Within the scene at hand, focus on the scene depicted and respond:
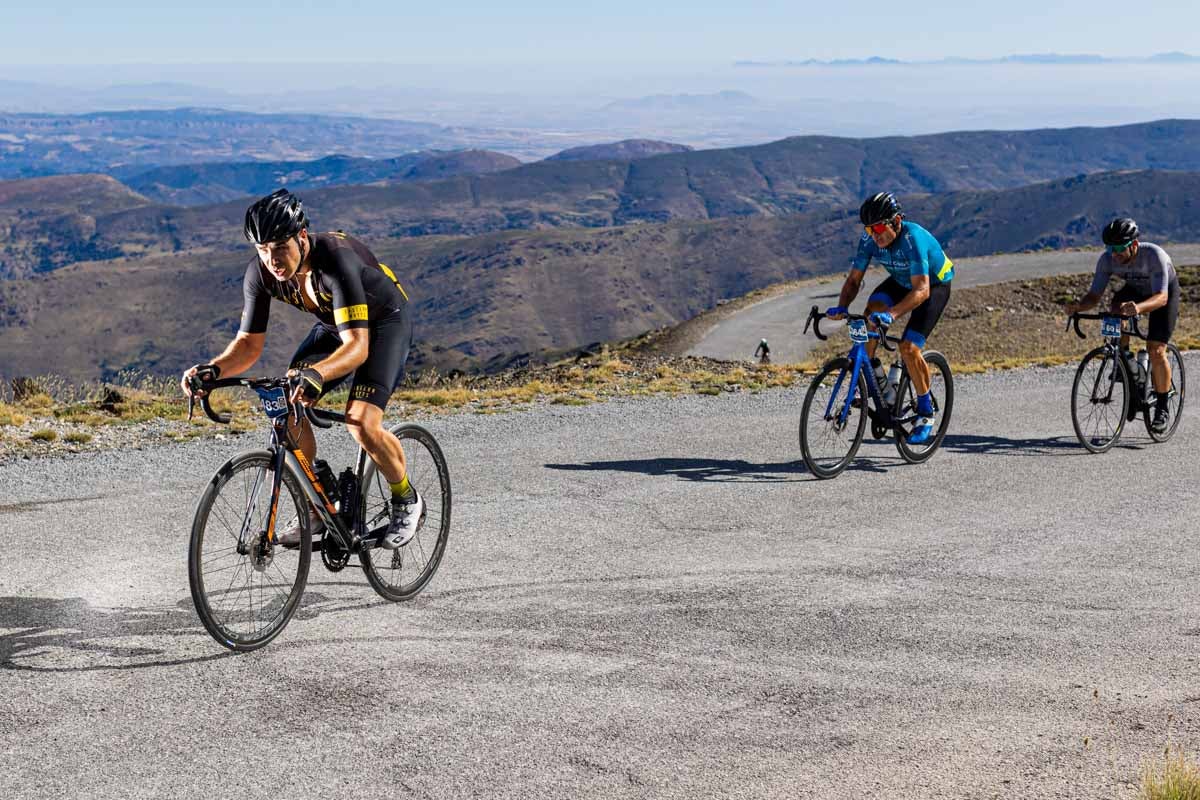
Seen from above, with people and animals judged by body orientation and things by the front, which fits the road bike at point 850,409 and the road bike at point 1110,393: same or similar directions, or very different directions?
same or similar directions

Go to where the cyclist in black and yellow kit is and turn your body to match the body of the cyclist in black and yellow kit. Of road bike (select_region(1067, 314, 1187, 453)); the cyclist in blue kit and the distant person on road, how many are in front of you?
0

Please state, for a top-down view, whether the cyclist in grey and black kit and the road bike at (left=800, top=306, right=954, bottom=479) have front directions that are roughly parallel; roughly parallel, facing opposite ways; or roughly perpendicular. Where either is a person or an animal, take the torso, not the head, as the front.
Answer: roughly parallel

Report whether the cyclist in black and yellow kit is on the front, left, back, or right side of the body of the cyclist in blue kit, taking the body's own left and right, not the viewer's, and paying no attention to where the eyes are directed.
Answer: front

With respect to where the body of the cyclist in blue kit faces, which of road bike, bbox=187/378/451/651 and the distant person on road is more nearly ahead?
the road bike

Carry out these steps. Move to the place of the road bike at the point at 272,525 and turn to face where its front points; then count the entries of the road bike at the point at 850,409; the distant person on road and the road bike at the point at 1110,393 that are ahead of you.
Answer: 0

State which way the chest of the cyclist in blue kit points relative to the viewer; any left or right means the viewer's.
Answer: facing the viewer and to the left of the viewer

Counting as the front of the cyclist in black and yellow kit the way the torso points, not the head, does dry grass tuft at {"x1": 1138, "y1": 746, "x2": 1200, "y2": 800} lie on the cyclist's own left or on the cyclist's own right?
on the cyclist's own left

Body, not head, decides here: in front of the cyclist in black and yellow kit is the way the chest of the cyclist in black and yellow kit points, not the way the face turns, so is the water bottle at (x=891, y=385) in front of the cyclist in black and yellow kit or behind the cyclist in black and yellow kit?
behind

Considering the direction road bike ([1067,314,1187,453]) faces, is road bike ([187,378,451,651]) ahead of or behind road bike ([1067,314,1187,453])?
ahead

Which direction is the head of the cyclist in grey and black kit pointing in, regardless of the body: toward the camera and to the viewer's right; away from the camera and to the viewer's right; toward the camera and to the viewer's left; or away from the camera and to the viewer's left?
toward the camera and to the viewer's left

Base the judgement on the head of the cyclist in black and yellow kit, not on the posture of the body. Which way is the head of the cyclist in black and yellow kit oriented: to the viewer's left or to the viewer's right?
to the viewer's left

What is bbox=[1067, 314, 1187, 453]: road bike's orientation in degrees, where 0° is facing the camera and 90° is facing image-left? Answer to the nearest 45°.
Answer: approximately 45°

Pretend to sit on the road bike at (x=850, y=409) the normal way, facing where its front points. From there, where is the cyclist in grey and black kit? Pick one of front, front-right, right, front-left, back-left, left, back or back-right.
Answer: back

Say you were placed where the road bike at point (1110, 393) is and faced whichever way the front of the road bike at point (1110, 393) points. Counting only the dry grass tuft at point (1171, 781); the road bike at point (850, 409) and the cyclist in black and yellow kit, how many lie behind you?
0

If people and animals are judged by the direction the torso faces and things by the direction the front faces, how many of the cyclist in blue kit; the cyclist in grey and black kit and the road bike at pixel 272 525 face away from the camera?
0

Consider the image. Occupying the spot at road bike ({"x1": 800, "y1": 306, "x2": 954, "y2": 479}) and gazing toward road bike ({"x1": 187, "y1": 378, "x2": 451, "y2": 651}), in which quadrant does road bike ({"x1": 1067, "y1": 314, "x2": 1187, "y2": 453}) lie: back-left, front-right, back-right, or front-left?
back-left
